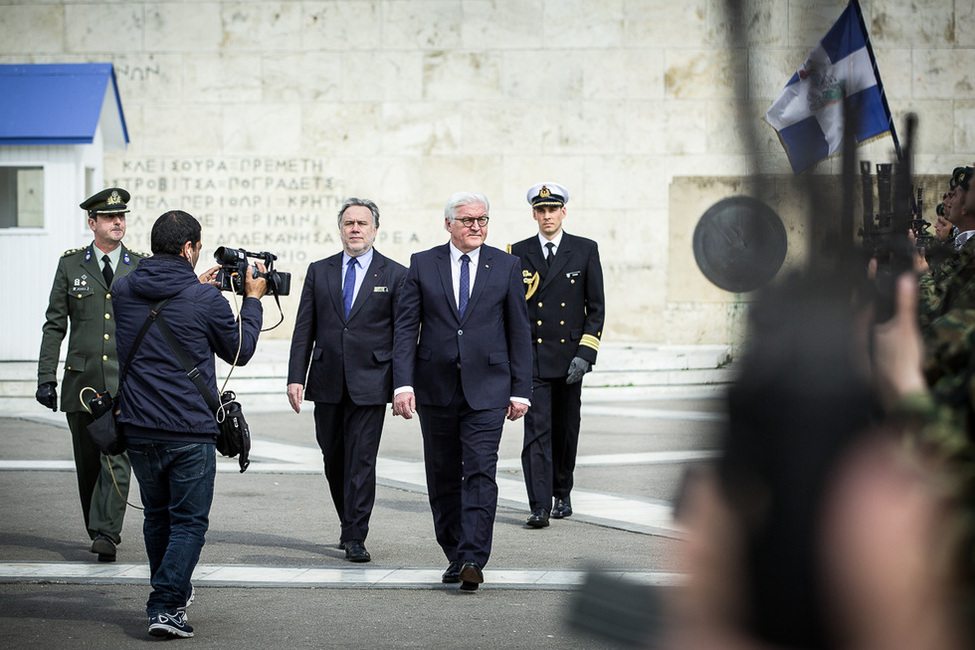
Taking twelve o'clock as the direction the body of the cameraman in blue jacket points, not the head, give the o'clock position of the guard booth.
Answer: The guard booth is roughly at 10 o'clock from the cameraman in blue jacket.

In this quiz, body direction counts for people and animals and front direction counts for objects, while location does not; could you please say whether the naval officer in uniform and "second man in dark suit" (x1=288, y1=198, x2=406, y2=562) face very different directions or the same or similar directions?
same or similar directions

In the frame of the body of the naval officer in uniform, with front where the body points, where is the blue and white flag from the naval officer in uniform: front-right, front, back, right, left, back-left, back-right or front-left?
back-left

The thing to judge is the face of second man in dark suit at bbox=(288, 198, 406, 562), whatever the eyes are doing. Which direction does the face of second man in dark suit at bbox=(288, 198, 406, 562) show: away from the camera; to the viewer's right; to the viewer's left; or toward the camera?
toward the camera

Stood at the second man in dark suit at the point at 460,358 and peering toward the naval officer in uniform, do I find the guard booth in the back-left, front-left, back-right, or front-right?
front-left

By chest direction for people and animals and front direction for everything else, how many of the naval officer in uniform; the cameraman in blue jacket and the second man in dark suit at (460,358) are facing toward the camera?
2

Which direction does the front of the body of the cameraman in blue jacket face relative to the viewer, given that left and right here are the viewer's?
facing away from the viewer and to the right of the viewer

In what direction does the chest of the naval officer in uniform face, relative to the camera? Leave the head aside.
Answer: toward the camera

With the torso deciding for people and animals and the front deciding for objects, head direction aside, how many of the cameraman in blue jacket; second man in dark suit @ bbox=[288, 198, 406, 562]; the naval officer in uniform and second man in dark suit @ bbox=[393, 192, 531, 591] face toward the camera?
3

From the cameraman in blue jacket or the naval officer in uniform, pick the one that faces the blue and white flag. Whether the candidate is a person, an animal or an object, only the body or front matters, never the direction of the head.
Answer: the cameraman in blue jacket

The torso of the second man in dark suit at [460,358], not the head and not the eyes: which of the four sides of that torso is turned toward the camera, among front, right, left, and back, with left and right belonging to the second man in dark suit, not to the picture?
front

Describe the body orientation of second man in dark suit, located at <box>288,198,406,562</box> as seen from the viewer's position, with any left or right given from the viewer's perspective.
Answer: facing the viewer

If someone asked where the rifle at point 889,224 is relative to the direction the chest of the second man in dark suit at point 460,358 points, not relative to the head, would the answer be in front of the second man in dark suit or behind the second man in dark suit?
in front

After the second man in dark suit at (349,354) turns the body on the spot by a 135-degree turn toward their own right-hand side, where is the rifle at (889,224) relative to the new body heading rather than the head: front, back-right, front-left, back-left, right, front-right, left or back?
back-left

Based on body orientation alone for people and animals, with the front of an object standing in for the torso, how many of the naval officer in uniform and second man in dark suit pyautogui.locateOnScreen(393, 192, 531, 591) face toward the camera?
2

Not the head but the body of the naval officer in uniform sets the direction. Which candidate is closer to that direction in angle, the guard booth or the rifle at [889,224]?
the rifle

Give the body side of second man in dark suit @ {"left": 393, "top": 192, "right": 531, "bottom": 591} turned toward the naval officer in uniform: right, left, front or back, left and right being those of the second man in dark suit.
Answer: back

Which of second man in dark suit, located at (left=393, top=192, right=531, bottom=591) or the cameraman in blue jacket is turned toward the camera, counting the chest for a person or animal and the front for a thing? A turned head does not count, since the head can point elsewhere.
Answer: the second man in dark suit
